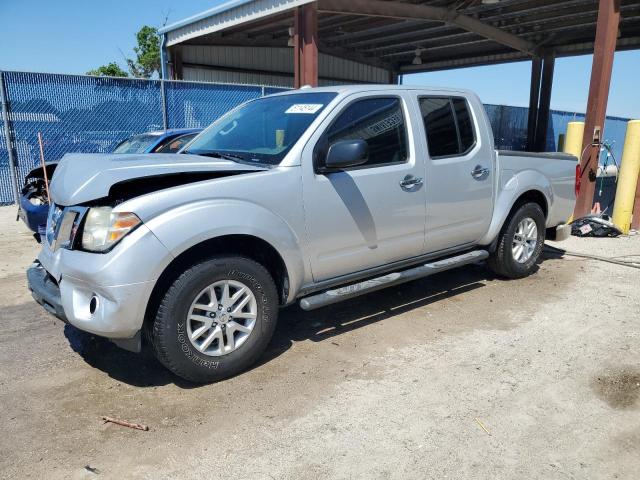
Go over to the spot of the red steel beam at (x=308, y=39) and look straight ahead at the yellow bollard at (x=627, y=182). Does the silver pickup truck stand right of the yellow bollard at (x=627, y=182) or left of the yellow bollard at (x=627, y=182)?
right

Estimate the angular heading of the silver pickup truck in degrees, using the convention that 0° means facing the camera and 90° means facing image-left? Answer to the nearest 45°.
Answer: approximately 45°

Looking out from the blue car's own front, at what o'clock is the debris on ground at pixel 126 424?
The debris on ground is roughly at 10 o'clock from the blue car.

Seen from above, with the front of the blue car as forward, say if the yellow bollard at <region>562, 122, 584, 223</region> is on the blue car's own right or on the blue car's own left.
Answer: on the blue car's own left

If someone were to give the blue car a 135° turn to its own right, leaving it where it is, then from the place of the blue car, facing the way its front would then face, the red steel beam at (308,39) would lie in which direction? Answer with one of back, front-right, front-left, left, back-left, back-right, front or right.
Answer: front-right

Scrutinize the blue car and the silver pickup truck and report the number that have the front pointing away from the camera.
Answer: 0

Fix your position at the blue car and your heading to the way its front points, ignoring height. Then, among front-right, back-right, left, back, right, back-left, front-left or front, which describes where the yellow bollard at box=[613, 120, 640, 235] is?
back-left

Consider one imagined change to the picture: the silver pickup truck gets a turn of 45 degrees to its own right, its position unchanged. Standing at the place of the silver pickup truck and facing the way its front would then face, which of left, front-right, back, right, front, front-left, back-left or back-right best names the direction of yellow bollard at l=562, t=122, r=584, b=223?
back-right

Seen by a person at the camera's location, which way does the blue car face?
facing the viewer and to the left of the viewer

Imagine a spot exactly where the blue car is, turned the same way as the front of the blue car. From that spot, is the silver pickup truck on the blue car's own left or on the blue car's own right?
on the blue car's own left

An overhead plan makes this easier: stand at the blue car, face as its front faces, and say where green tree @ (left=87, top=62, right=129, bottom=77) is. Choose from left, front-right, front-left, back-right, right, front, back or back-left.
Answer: back-right

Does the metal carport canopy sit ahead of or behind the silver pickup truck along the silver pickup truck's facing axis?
behind

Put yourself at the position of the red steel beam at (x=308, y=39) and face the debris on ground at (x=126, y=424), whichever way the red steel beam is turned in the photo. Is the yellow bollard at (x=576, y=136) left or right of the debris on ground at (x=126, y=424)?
left

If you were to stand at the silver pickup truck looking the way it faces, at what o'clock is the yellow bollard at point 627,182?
The yellow bollard is roughly at 6 o'clock from the silver pickup truck.

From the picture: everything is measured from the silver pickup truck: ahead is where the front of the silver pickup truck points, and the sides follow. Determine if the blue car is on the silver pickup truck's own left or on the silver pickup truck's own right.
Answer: on the silver pickup truck's own right
